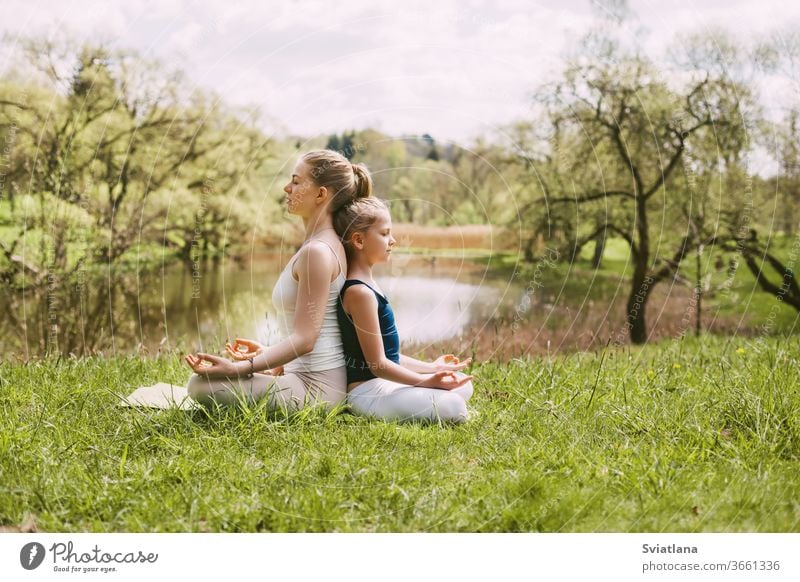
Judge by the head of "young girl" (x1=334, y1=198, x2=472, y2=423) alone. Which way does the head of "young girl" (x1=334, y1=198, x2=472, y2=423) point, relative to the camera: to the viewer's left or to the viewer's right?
to the viewer's right

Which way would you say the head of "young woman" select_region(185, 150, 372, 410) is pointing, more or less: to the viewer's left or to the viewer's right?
to the viewer's left

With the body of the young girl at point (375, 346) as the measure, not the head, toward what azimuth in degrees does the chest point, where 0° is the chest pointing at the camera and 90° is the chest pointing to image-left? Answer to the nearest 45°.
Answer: approximately 270°

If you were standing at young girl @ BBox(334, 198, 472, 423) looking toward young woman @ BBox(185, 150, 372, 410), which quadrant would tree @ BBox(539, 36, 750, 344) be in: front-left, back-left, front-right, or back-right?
back-right

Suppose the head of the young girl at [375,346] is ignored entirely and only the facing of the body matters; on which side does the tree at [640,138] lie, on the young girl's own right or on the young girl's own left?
on the young girl's own left

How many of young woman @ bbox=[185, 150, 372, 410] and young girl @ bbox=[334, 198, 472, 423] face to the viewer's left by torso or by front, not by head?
1

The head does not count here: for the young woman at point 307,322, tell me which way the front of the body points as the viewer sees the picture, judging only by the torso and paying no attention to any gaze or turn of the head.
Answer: to the viewer's left

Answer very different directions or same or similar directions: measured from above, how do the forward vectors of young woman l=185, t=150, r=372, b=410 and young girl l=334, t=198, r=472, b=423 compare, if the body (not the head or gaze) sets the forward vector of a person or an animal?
very different directions

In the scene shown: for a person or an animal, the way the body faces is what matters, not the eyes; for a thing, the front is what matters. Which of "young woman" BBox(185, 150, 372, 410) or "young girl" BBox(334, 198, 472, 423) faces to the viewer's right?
"young girl" BBox(334, 198, 472, 423)
